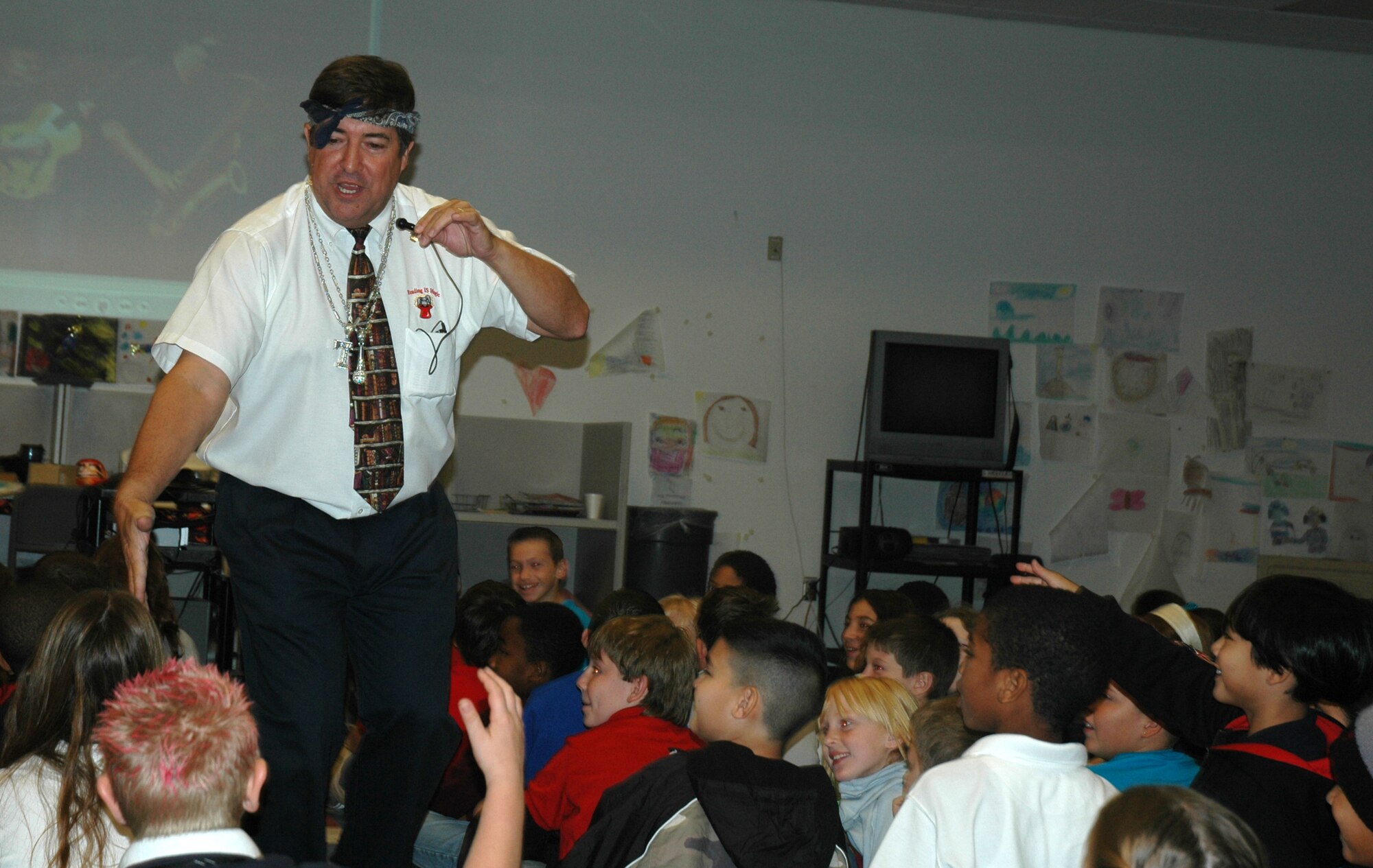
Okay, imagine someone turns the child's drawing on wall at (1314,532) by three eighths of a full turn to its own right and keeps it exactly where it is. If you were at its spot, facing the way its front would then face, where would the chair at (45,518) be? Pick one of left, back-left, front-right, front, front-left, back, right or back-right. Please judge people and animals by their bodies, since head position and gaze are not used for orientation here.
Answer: left

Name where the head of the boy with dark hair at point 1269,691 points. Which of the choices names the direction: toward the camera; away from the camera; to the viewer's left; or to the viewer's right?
to the viewer's left

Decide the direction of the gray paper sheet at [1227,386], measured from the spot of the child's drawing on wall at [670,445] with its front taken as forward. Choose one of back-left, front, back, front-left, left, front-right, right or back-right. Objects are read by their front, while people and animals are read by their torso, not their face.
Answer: left

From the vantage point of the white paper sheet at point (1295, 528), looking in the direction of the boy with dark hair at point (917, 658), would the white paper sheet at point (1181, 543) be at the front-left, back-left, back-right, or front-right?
front-right

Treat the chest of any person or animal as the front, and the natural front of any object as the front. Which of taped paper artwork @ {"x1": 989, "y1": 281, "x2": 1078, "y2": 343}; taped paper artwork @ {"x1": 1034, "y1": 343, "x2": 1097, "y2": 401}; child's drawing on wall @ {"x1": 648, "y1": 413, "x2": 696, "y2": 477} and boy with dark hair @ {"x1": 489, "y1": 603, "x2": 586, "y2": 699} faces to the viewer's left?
the boy with dark hair

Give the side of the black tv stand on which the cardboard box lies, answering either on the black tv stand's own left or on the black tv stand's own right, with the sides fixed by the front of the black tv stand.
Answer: on the black tv stand's own right

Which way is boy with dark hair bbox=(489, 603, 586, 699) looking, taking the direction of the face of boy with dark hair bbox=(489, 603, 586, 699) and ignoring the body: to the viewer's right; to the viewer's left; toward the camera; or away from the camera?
to the viewer's left

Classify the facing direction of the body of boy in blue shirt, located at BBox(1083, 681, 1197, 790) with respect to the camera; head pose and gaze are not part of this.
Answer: to the viewer's left

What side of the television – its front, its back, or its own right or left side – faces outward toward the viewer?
front

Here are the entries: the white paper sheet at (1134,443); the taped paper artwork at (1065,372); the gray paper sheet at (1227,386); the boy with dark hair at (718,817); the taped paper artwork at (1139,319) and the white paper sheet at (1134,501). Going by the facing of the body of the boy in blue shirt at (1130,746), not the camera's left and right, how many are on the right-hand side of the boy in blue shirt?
5

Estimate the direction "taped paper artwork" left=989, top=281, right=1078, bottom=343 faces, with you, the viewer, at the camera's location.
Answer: facing the viewer

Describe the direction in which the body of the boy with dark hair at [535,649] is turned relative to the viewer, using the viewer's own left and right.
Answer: facing to the left of the viewer

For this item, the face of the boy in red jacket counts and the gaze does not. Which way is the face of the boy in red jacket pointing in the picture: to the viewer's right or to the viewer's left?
to the viewer's left

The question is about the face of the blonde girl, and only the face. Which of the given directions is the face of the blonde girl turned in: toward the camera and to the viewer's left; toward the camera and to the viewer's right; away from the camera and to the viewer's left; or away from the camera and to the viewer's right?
toward the camera and to the viewer's left

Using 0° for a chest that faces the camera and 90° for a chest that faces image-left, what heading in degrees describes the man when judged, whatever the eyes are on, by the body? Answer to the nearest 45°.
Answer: approximately 0°

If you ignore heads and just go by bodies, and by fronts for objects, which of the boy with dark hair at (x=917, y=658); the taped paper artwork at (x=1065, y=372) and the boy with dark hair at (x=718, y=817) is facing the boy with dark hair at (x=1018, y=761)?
the taped paper artwork
